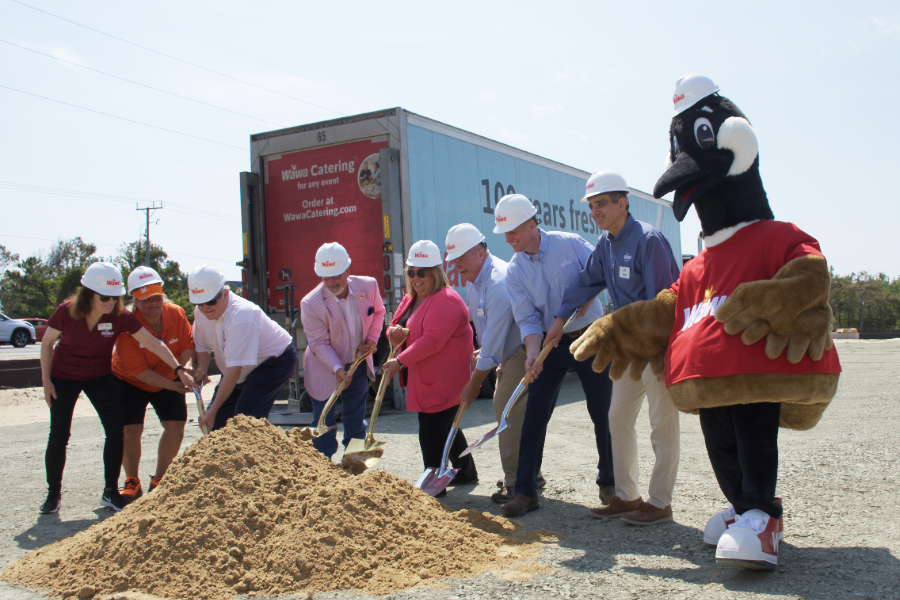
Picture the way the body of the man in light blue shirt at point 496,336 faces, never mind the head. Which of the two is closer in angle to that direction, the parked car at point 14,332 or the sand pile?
the sand pile

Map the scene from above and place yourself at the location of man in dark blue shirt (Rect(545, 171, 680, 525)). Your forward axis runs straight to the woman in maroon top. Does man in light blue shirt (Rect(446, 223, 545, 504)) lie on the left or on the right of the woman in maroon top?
right

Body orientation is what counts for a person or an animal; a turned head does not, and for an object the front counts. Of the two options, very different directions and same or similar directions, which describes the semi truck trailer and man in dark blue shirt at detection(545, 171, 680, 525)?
very different directions

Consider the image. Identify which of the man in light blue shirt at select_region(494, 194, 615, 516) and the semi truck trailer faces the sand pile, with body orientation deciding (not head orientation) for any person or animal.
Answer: the man in light blue shirt

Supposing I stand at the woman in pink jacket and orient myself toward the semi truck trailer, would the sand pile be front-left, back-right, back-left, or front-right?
back-left

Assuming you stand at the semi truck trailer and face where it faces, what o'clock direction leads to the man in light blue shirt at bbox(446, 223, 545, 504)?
The man in light blue shirt is roughly at 4 o'clock from the semi truck trailer.

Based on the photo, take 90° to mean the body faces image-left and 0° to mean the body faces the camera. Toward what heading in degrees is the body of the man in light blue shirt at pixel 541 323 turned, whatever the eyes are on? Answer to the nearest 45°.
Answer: approximately 45°

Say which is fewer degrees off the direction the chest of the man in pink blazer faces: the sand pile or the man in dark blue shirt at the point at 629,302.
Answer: the sand pile

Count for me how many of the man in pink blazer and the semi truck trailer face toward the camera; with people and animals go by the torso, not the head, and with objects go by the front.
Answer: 1

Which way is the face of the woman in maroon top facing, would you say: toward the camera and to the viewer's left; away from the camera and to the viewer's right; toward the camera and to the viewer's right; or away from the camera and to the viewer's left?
toward the camera and to the viewer's right

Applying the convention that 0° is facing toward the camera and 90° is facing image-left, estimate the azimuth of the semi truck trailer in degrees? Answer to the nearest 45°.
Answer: approximately 225°

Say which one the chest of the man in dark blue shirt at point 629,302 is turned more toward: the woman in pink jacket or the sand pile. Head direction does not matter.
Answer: the sand pile
